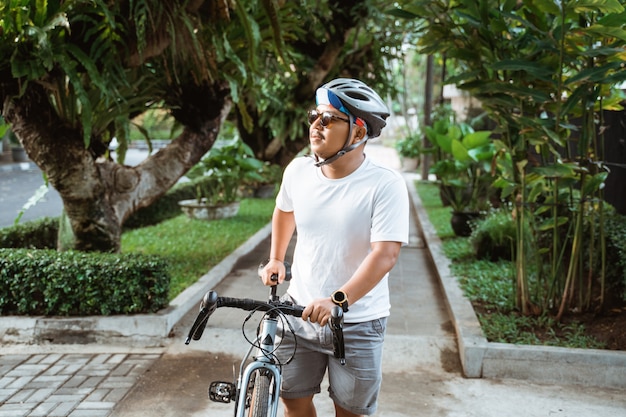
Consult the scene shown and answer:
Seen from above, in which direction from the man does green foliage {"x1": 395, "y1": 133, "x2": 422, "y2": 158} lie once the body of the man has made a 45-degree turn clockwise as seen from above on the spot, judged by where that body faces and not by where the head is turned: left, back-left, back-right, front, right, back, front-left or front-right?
right

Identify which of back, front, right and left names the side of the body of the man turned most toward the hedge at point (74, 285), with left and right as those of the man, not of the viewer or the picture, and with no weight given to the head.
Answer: right

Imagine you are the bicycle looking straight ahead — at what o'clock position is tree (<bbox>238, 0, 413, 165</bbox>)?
The tree is roughly at 6 o'clock from the bicycle.

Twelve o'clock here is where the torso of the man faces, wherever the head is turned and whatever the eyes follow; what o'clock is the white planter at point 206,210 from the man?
The white planter is roughly at 4 o'clock from the man.

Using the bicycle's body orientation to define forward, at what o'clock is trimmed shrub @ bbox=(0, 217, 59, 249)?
The trimmed shrub is roughly at 5 o'clock from the bicycle.

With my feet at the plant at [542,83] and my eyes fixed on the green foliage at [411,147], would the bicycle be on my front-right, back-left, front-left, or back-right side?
back-left

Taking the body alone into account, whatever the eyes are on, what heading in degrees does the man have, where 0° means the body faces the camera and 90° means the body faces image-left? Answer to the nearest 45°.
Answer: approximately 45°

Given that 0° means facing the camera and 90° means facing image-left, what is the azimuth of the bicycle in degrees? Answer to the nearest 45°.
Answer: approximately 0°

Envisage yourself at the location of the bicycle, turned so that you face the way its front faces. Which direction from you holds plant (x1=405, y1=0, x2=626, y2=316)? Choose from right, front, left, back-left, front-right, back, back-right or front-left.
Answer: back-left

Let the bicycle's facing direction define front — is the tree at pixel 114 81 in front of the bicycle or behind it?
behind

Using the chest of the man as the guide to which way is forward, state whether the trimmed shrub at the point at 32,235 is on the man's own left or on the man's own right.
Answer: on the man's own right

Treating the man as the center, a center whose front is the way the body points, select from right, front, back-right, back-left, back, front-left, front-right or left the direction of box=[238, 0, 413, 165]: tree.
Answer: back-right

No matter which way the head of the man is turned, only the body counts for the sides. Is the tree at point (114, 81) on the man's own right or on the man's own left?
on the man's own right
